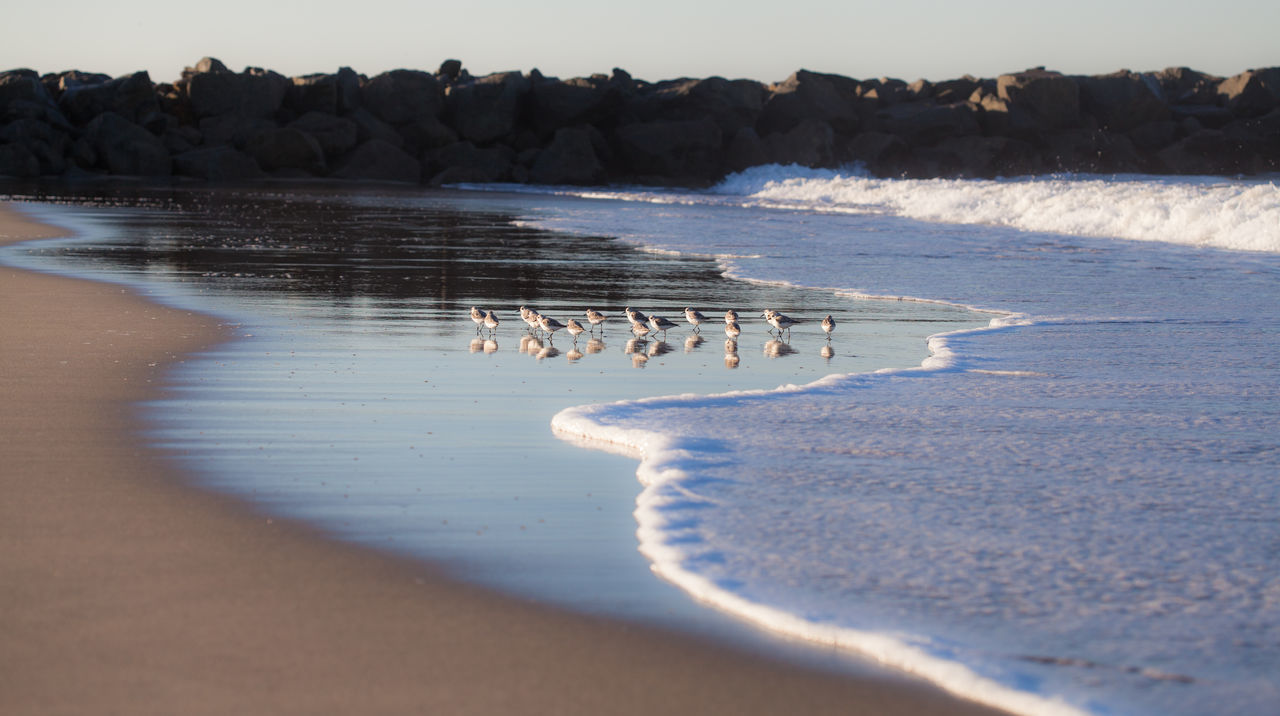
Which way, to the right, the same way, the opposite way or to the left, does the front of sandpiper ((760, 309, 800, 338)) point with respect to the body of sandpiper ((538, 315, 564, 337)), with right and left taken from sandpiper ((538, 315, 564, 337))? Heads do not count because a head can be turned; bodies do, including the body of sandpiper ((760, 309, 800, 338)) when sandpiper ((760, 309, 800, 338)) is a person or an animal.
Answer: the same way

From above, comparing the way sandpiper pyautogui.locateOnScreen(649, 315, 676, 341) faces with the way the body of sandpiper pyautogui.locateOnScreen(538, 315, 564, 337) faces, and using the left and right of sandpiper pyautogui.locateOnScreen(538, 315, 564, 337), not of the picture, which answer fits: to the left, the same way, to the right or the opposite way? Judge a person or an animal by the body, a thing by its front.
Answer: the same way

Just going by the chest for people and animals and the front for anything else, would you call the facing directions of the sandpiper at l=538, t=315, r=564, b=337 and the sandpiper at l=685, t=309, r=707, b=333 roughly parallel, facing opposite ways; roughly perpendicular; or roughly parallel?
roughly parallel

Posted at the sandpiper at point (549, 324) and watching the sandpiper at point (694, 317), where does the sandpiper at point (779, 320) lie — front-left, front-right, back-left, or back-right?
front-right
